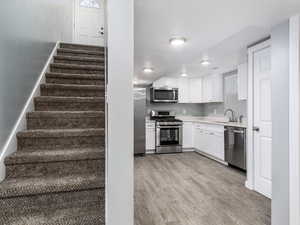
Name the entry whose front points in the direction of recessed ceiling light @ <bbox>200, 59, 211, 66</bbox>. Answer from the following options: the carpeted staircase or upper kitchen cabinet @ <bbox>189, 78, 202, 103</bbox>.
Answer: the upper kitchen cabinet

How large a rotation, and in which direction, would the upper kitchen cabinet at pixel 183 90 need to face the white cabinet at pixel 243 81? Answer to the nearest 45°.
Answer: approximately 45° to its left

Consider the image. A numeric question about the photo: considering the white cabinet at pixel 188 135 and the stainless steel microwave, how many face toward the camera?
2

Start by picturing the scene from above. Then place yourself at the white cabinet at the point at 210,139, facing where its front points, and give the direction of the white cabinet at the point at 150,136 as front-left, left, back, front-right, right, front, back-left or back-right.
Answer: front-right

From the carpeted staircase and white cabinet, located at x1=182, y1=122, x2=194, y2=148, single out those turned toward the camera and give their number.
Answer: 2

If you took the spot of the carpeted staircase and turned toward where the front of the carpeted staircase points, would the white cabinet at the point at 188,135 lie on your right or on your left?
on your left
